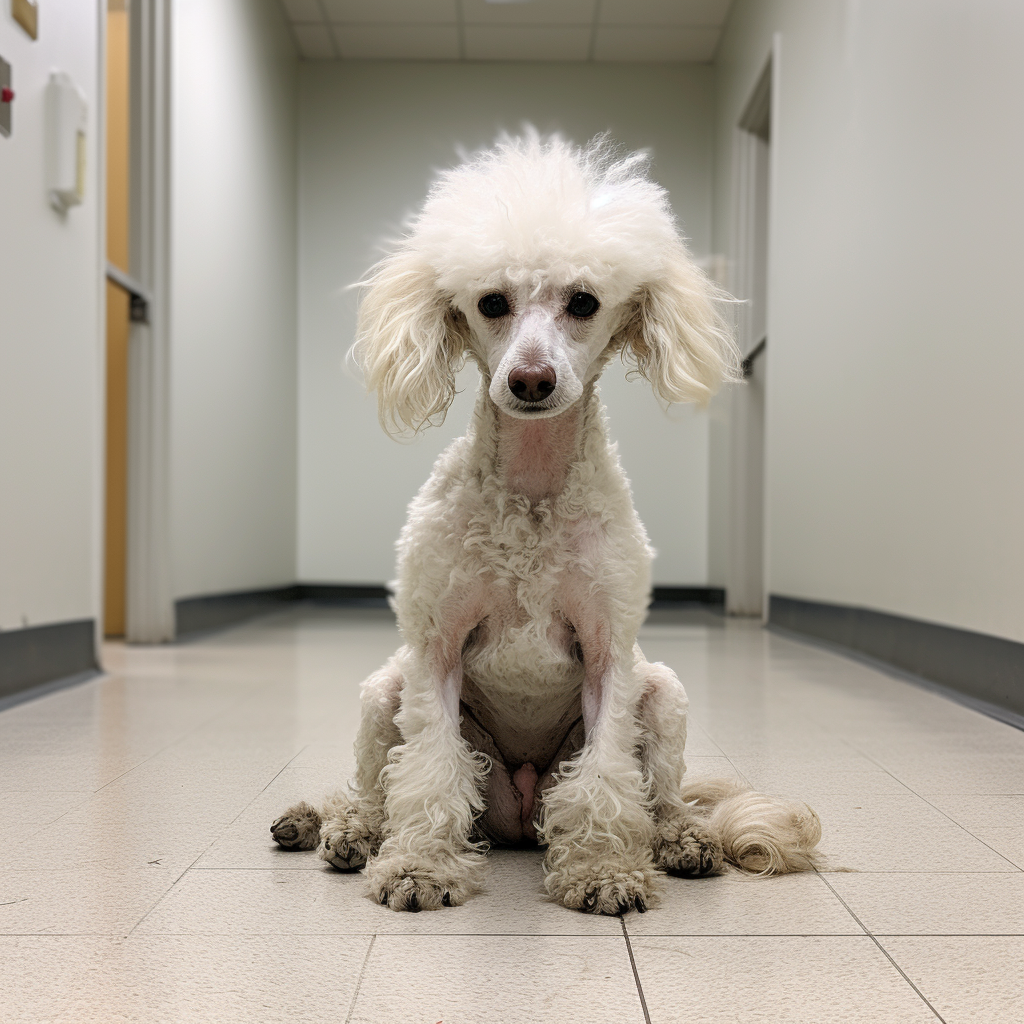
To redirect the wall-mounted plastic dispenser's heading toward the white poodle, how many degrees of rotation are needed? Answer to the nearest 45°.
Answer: approximately 90° to its right

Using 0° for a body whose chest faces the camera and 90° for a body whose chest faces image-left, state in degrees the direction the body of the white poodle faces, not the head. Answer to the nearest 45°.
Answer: approximately 0°

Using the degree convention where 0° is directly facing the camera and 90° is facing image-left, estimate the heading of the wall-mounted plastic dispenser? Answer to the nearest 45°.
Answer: approximately 270°

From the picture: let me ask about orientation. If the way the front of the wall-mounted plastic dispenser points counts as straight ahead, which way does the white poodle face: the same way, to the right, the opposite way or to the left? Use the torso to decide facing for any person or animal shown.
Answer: to the right

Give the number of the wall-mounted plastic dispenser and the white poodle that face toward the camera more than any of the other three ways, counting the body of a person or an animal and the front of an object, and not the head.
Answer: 1

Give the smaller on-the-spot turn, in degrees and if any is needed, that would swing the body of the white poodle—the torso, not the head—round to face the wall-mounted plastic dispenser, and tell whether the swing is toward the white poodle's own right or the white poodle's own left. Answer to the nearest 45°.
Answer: approximately 135° to the white poodle's own right
